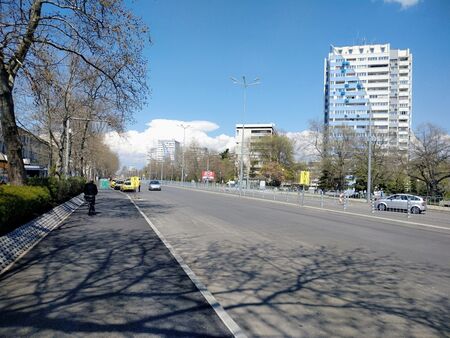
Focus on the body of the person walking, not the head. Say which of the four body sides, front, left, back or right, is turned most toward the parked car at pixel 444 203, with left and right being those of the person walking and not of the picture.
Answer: right

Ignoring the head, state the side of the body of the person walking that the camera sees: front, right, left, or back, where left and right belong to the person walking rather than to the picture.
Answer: back

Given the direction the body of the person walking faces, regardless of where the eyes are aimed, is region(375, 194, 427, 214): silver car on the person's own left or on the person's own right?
on the person's own right

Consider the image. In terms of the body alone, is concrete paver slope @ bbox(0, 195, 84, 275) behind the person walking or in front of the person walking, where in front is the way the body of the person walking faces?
behind

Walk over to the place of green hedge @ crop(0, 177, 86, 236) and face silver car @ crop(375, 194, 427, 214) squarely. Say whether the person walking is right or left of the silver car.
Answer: left
